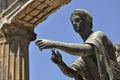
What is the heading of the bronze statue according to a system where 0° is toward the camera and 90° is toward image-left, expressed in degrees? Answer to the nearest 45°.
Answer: approximately 45°

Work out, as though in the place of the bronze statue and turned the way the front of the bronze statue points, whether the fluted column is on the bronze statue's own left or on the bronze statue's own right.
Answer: on the bronze statue's own right
